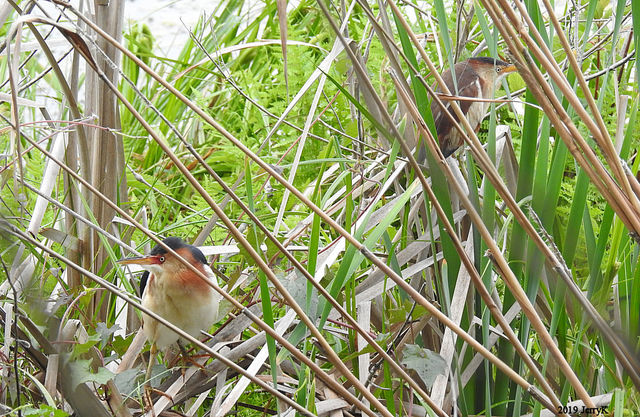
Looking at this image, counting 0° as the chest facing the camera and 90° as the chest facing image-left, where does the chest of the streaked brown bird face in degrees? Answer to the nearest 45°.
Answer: approximately 270°

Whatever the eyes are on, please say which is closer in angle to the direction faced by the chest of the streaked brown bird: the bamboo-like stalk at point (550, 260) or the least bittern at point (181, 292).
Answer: the bamboo-like stalk

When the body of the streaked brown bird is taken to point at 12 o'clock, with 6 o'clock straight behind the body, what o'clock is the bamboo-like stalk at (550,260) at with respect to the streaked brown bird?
The bamboo-like stalk is roughly at 3 o'clock from the streaked brown bird.

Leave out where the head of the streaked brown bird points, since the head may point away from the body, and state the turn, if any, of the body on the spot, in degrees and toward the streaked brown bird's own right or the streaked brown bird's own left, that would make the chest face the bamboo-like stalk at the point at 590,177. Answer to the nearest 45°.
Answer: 0° — it already faces it

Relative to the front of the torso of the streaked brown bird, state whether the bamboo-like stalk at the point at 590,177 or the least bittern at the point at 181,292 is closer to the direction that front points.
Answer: the bamboo-like stalk

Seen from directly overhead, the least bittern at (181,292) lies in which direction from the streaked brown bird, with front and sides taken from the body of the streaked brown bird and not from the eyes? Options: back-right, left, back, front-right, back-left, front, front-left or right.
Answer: back-right
